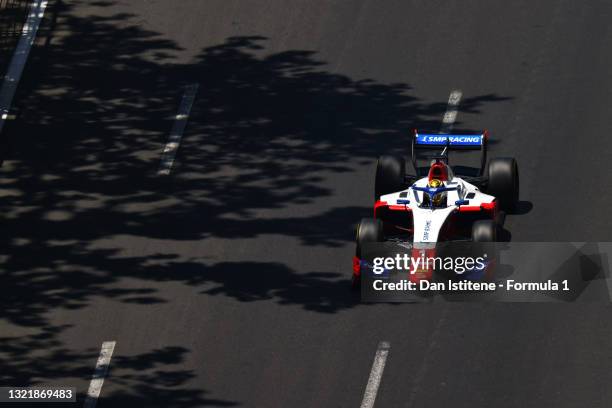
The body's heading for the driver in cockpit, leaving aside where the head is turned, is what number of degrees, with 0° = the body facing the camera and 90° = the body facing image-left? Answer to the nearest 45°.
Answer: approximately 0°

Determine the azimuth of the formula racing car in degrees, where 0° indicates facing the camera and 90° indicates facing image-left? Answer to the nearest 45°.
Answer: approximately 0°
